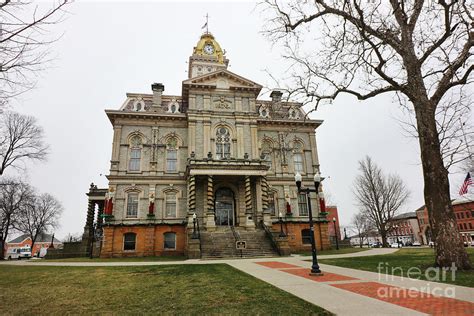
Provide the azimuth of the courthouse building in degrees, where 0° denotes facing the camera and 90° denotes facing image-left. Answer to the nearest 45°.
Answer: approximately 0°
